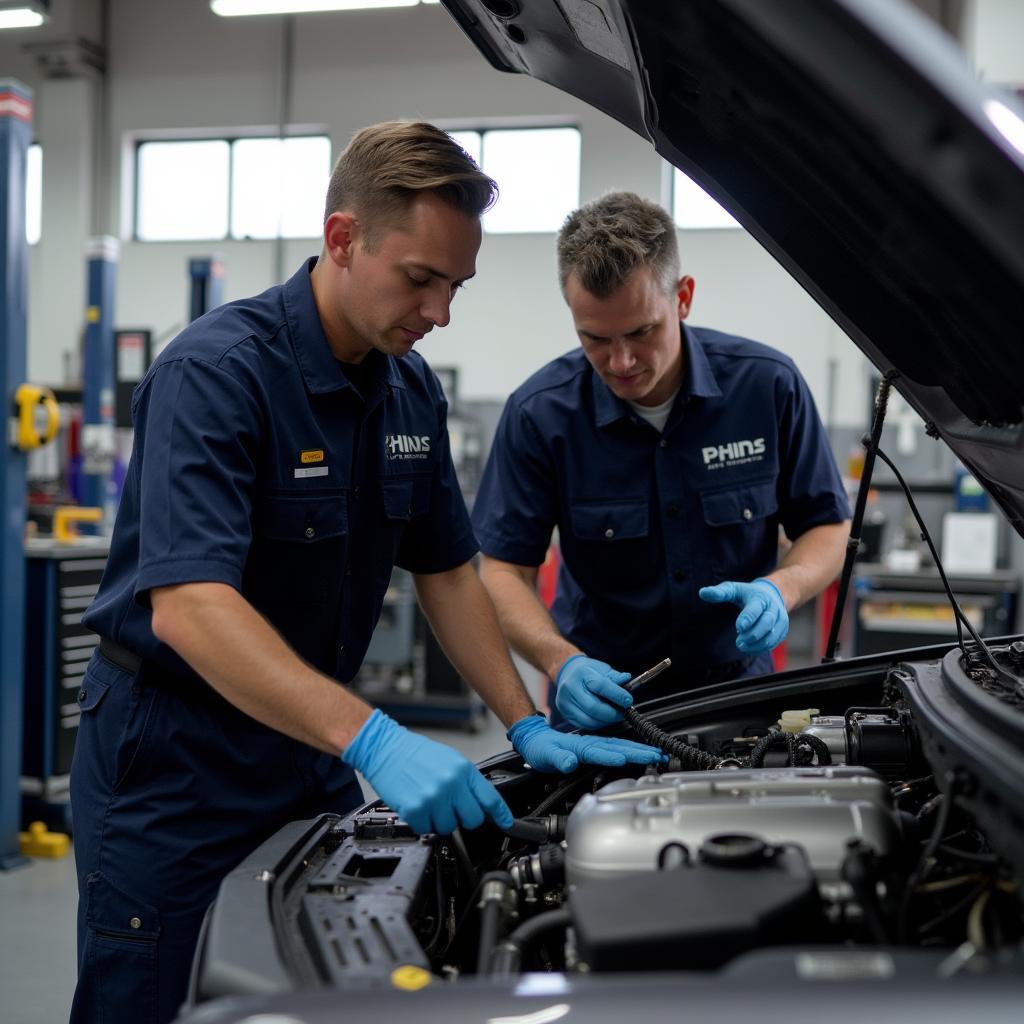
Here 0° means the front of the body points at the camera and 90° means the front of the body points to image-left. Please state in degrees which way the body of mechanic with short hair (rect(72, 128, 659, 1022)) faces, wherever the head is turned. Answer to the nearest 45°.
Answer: approximately 315°

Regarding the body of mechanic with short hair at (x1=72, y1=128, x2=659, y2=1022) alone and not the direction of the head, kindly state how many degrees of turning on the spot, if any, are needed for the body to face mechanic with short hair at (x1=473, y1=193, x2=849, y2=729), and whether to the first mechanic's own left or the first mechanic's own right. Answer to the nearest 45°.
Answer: approximately 90° to the first mechanic's own left

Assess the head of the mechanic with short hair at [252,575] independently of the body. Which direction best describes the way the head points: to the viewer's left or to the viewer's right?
to the viewer's right

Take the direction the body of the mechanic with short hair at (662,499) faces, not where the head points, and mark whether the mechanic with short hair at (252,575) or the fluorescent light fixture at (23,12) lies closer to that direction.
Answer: the mechanic with short hair

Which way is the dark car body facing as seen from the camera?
to the viewer's left

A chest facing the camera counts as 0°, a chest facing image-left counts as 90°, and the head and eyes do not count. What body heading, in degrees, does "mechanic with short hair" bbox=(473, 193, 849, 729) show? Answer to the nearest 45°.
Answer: approximately 0°

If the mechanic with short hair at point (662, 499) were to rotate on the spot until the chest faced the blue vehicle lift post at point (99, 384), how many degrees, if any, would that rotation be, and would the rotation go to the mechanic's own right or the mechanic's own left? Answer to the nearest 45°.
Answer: approximately 135° to the mechanic's own right
